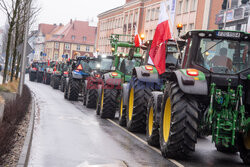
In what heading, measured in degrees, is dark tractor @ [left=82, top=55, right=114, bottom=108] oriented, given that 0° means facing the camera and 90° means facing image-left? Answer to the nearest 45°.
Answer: approximately 180°

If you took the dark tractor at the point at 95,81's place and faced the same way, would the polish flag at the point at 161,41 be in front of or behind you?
behind

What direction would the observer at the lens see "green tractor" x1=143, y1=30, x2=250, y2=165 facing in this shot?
facing away from the viewer and to the left of the viewer

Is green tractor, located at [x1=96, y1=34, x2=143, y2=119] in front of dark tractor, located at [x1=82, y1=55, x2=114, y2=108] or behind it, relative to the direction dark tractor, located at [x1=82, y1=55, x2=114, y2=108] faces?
behind
